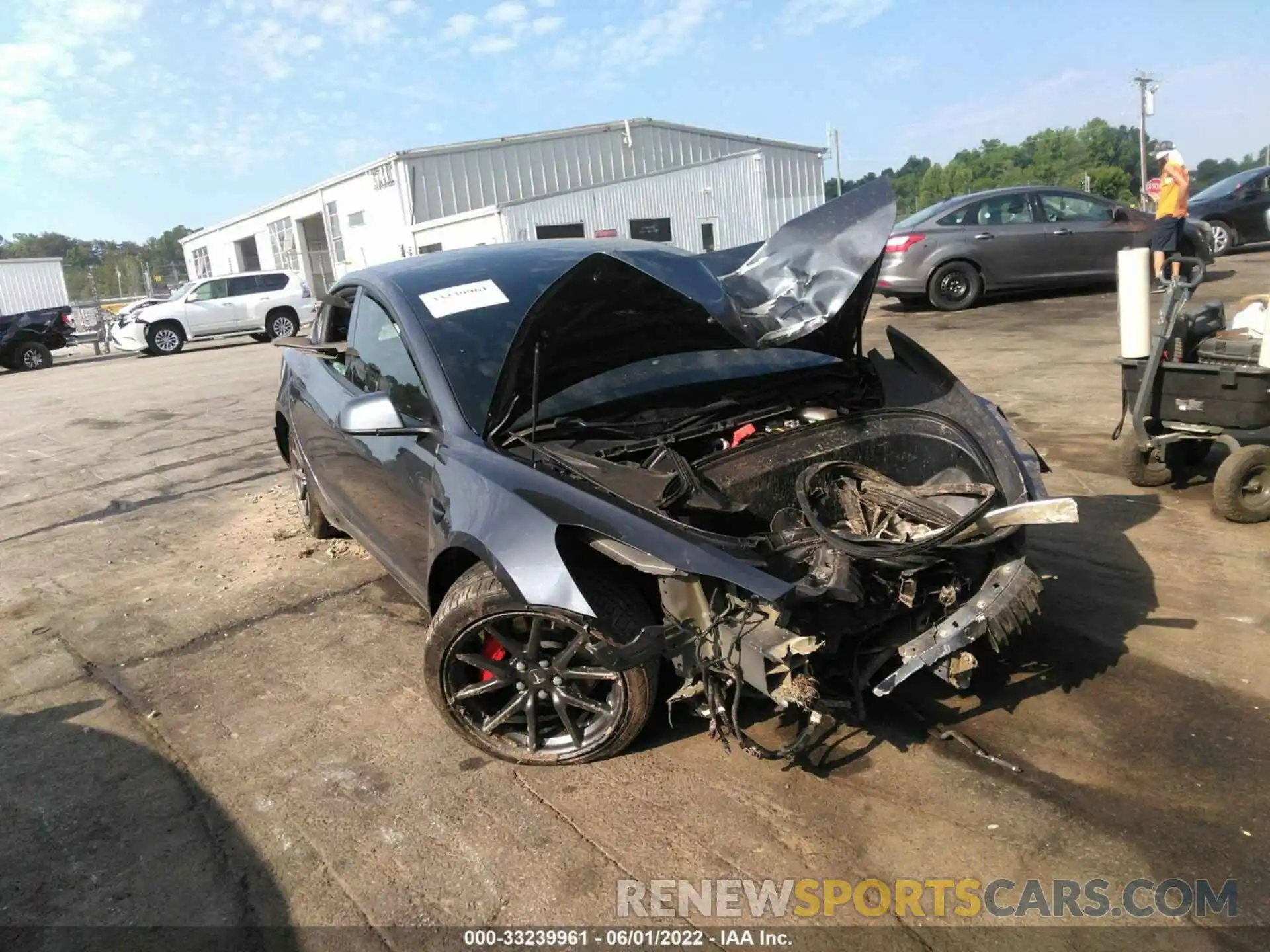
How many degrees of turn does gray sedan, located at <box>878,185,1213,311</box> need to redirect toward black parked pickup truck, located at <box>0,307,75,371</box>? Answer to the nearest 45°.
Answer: approximately 180°

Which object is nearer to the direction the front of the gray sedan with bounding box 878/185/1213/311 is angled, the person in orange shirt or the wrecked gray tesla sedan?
the person in orange shirt

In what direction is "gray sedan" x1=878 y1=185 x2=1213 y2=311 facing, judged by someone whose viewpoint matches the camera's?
facing to the right of the viewer

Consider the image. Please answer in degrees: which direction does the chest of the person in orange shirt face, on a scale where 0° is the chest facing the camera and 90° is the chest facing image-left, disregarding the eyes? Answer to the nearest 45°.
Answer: approximately 45°

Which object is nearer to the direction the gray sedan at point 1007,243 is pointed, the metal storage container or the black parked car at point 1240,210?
the black parked car

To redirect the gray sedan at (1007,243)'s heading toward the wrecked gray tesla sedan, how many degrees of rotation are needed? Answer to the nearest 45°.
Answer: approximately 90° to its right

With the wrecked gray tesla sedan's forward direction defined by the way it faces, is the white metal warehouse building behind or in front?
behind

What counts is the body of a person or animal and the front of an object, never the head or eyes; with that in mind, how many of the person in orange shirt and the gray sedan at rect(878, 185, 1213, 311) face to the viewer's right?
1

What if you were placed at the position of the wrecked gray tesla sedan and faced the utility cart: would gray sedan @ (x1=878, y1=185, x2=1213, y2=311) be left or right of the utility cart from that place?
left

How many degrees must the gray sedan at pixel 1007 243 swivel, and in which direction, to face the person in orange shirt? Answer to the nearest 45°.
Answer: approximately 45° to its right

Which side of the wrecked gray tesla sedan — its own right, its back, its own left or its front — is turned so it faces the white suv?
back
